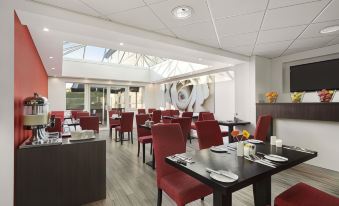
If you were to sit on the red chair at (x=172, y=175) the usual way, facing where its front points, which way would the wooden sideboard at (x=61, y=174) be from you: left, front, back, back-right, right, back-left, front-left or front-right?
back-right

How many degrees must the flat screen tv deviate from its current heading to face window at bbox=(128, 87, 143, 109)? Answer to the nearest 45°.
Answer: approximately 45° to its right

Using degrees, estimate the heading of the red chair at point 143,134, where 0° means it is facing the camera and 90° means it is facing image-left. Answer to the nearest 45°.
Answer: approximately 315°

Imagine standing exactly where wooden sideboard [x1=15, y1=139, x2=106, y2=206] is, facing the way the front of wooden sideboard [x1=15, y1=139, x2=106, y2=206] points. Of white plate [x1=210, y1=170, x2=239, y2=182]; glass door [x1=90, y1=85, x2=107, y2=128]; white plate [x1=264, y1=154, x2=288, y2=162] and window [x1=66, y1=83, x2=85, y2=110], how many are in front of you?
2

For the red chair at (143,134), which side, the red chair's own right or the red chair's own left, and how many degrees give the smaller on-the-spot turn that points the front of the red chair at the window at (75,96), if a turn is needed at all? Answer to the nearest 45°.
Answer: approximately 180°

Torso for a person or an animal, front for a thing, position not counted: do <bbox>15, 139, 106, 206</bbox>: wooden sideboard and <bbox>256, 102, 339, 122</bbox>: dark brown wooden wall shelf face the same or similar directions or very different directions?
very different directions

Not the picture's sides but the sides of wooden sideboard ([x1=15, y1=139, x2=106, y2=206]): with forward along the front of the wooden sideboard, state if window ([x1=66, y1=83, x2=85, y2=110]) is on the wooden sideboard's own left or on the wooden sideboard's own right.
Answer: on the wooden sideboard's own left

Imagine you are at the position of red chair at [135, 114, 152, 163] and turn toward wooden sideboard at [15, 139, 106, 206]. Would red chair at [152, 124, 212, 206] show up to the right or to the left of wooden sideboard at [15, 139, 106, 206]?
left
